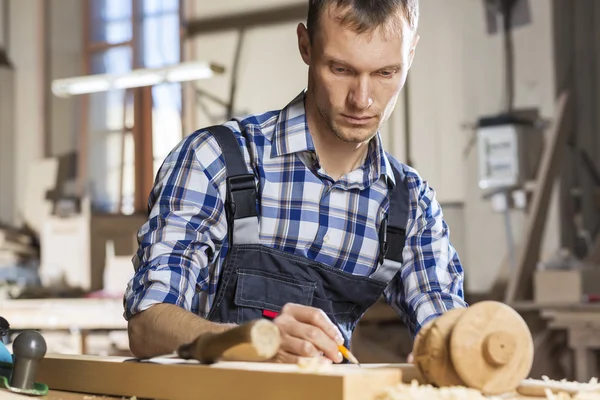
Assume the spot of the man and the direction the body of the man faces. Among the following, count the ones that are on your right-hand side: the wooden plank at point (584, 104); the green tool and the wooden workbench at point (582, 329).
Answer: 1

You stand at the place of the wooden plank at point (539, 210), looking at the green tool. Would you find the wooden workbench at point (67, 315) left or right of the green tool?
right

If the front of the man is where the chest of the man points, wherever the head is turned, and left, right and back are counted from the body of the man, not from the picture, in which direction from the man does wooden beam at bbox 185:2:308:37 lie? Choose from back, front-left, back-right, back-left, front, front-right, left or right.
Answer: back-left

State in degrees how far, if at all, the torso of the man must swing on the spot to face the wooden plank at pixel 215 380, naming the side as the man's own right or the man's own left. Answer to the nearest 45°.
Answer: approximately 45° to the man's own right

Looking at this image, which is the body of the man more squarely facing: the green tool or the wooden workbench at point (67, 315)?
the green tool

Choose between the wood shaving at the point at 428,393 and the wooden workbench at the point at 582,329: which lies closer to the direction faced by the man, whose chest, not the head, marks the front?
the wood shaving

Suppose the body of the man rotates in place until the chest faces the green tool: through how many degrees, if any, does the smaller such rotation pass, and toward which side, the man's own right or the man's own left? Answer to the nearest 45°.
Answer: approximately 90° to the man's own right

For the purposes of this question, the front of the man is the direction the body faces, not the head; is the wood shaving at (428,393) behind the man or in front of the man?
in front

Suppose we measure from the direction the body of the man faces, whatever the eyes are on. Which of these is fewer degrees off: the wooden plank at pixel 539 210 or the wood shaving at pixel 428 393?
the wood shaving

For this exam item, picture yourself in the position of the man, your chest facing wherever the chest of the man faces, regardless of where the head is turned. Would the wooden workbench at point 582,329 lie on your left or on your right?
on your left

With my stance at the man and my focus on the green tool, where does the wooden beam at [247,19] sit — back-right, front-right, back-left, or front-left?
back-right

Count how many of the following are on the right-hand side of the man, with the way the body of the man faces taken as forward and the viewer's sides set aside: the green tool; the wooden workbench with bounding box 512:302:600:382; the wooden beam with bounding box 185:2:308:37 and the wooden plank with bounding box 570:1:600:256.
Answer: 1

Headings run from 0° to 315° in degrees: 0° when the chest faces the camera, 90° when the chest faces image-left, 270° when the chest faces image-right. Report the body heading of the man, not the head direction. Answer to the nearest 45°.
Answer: approximately 315°
